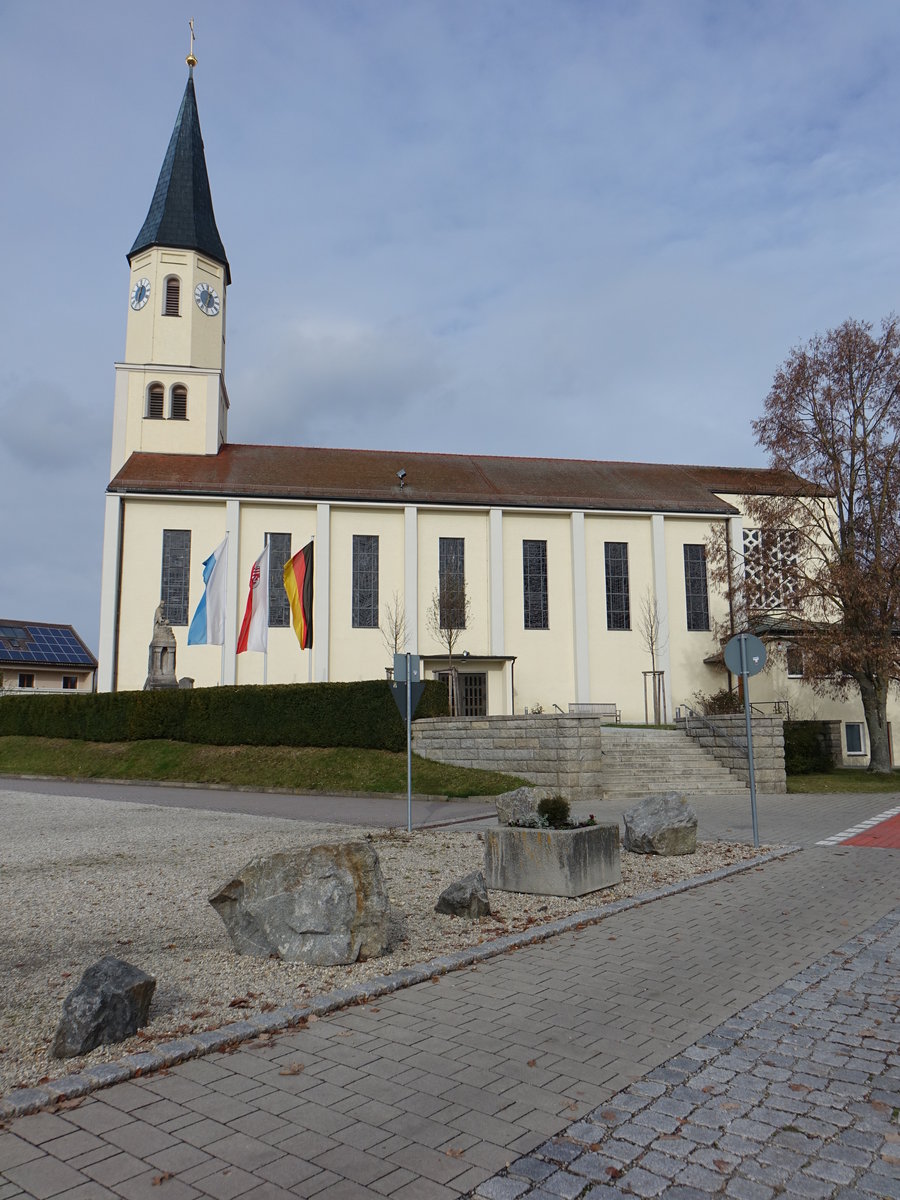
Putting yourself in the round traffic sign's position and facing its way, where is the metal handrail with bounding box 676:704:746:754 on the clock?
The metal handrail is roughly at 12 o'clock from the round traffic sign.

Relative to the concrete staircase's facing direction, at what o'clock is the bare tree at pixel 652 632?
The bare tree is roughly at 6 o'clock from the concrete staircase.

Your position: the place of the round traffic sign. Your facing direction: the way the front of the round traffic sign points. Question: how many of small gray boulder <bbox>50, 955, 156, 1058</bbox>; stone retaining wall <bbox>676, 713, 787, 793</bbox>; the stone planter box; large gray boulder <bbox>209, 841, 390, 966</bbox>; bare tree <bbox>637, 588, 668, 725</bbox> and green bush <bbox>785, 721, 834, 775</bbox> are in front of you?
3

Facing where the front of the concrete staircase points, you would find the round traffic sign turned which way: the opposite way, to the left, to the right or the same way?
the opposite way

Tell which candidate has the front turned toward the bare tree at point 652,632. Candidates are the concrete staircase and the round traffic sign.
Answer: the round traffic sign

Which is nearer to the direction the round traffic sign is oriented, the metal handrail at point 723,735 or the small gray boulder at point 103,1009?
the metal handrail

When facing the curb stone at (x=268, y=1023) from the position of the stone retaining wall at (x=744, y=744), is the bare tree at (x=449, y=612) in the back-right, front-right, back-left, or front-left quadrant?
back-right

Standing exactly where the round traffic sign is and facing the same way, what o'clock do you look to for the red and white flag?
The red and white flag is roughly at 10 o'clock from the round traffic sign.

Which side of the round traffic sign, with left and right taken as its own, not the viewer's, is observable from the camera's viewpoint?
back

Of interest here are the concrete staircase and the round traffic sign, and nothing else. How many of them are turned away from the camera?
1
